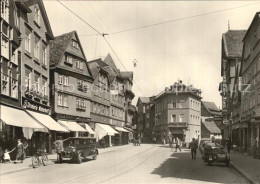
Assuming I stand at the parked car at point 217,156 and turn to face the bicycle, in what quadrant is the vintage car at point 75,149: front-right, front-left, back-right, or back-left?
front-right

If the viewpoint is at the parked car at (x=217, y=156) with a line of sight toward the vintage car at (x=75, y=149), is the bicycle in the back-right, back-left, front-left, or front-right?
front-left

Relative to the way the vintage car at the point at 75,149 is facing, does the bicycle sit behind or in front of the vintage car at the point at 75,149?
in front

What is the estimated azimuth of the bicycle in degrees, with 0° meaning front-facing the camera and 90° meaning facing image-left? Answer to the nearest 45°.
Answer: approximately 45°

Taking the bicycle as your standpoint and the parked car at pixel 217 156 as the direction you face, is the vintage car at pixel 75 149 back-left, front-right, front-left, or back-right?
front-left

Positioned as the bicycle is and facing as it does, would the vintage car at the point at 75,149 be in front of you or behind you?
behind

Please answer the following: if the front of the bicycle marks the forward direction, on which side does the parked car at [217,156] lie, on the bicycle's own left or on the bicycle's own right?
on the bicycle's own left

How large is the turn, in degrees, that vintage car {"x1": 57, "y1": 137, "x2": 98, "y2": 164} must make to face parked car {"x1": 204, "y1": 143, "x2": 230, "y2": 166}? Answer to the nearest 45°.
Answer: approximately 90° to its left
